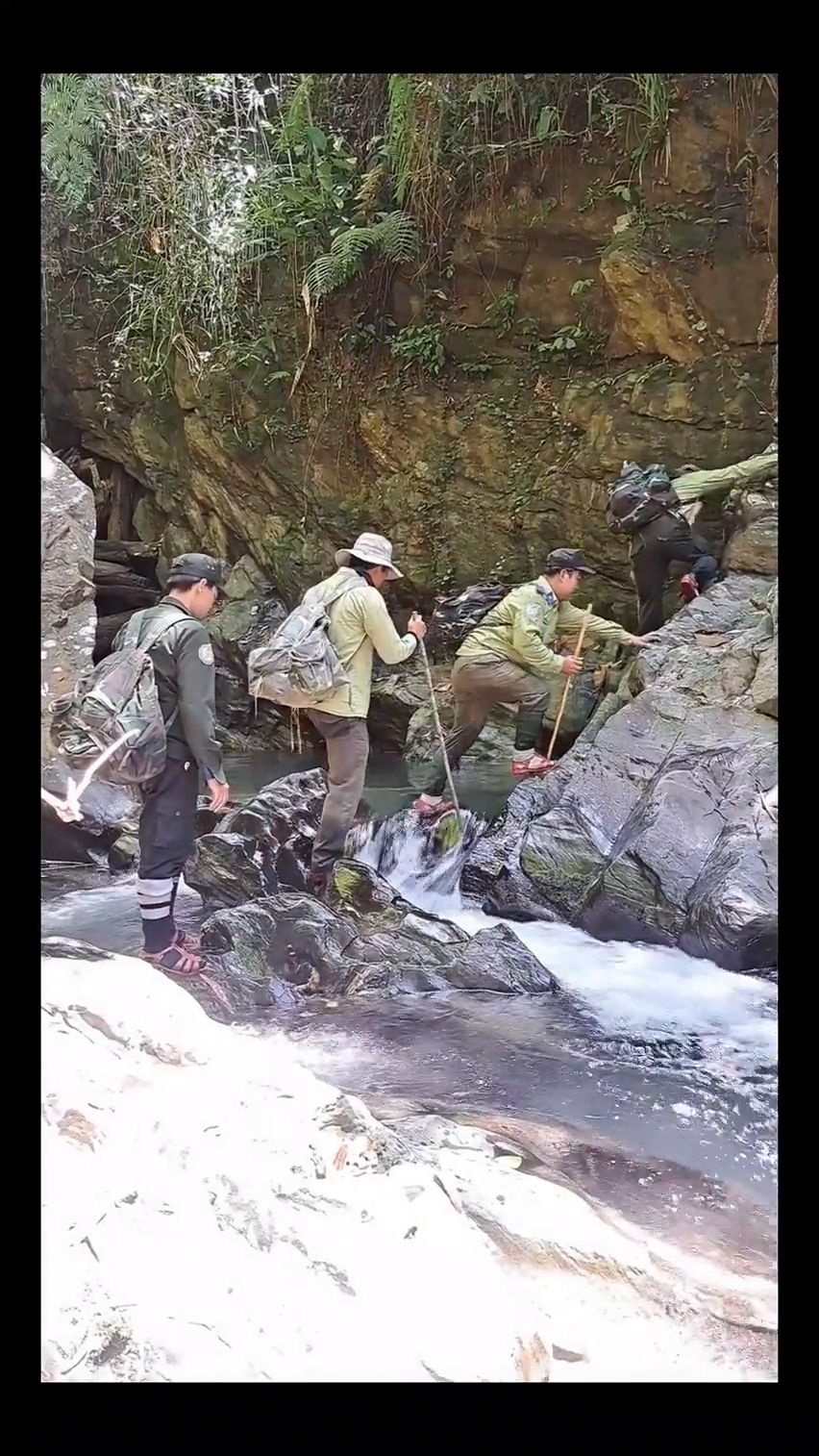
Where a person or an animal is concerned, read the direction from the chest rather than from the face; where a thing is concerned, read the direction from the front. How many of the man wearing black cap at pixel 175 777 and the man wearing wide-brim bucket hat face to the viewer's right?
2

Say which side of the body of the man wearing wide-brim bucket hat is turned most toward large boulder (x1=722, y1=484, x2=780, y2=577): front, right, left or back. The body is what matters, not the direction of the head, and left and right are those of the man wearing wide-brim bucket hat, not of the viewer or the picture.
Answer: front

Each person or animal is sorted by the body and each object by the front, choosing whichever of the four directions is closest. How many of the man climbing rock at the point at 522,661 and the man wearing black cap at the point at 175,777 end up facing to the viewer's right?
2

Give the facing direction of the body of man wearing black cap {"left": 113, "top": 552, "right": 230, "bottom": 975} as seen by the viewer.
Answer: to the viewer's right

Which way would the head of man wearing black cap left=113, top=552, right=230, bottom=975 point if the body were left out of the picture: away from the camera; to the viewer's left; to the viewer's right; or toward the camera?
to the viewer's right

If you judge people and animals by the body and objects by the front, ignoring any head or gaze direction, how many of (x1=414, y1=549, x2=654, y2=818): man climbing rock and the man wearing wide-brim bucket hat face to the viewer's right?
2

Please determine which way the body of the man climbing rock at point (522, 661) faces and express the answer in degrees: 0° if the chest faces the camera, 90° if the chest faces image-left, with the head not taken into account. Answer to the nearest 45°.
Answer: approximately 270°

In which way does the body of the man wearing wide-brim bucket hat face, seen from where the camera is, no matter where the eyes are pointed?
to the viewer's right

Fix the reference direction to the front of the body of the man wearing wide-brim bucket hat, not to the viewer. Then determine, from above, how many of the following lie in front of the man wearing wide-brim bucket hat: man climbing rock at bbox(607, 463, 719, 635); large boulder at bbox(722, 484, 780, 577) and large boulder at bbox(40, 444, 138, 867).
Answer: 2
